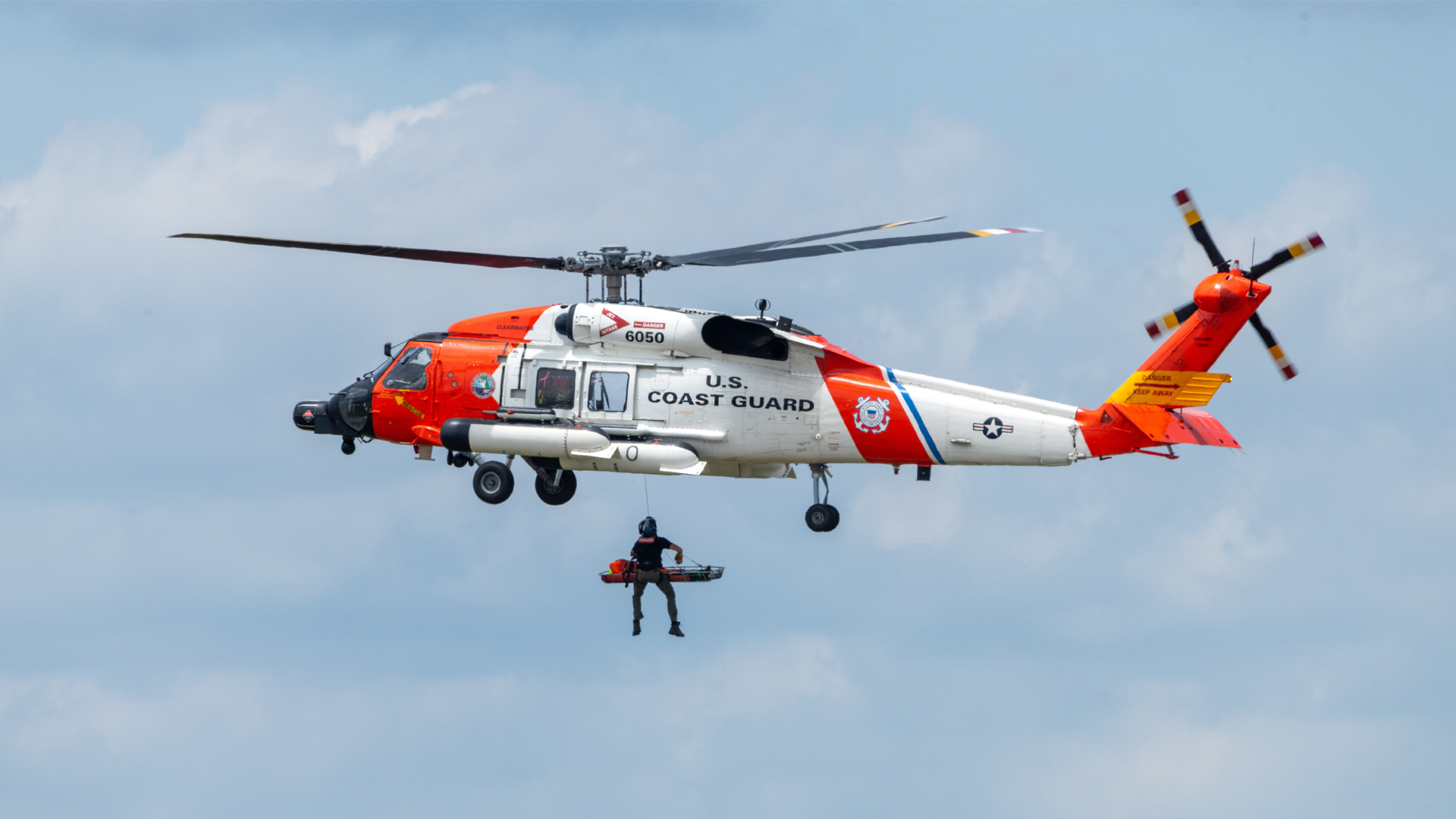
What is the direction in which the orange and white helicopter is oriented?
to the viewer's left

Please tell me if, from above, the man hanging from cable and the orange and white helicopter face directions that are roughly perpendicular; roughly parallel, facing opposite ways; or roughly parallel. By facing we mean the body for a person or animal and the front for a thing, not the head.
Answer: roughly perpendicular

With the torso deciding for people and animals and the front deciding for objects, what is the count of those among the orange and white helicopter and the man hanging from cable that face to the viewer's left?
1
